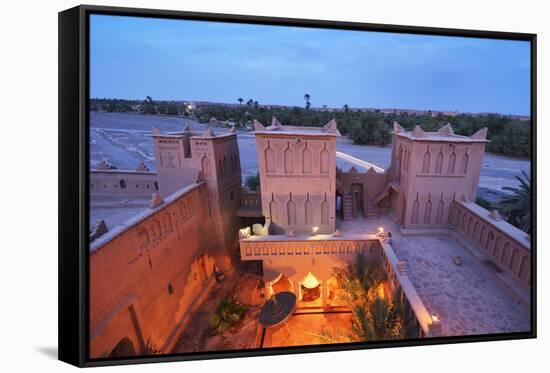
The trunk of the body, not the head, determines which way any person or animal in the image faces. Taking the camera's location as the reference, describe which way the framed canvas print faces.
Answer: facing the viewer and to the right of the viewer
